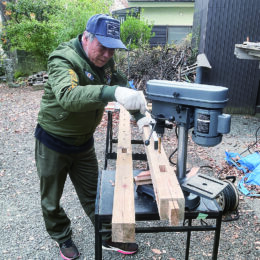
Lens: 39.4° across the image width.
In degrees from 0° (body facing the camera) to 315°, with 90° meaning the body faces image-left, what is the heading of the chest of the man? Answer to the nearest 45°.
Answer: approximately 315°

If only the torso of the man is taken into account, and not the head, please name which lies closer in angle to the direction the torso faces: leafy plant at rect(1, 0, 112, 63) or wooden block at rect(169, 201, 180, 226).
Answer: the wooden block

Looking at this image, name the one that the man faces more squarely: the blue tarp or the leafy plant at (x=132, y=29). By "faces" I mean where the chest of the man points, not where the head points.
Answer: the blue tarp

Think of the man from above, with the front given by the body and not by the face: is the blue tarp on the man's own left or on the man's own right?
on the man's own left

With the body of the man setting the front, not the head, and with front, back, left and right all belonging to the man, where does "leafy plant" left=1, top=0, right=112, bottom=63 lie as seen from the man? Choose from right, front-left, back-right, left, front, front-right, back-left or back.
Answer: back-left

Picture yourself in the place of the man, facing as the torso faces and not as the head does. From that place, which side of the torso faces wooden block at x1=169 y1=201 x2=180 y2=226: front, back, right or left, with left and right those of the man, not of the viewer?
front
